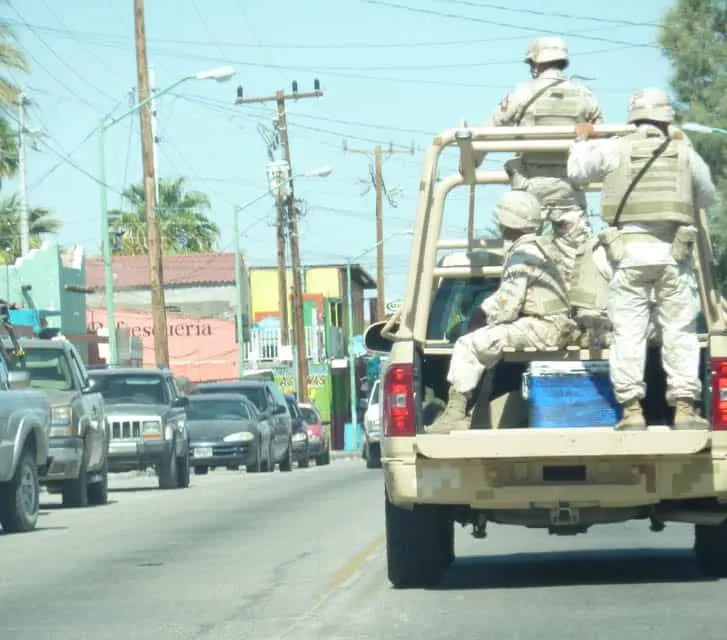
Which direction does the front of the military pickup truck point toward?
away from the camera

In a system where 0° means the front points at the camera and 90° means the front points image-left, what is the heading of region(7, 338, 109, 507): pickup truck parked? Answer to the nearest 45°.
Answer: approximately 45°

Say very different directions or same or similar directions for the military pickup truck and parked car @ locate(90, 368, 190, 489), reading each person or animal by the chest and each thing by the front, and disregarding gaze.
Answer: very different directions

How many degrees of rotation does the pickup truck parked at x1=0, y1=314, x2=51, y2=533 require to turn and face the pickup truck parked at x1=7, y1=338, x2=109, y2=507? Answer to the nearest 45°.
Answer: approximately 135° to its right

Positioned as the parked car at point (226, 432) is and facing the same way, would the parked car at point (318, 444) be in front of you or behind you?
behind

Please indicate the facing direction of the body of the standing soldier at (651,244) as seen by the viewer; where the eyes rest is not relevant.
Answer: away from the camera

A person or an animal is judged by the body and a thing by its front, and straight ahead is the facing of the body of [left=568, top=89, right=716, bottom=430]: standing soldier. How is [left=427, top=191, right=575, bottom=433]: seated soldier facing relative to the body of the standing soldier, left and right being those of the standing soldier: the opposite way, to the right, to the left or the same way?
to the left

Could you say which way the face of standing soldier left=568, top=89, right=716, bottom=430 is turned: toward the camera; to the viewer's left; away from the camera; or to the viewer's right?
away from the camera
